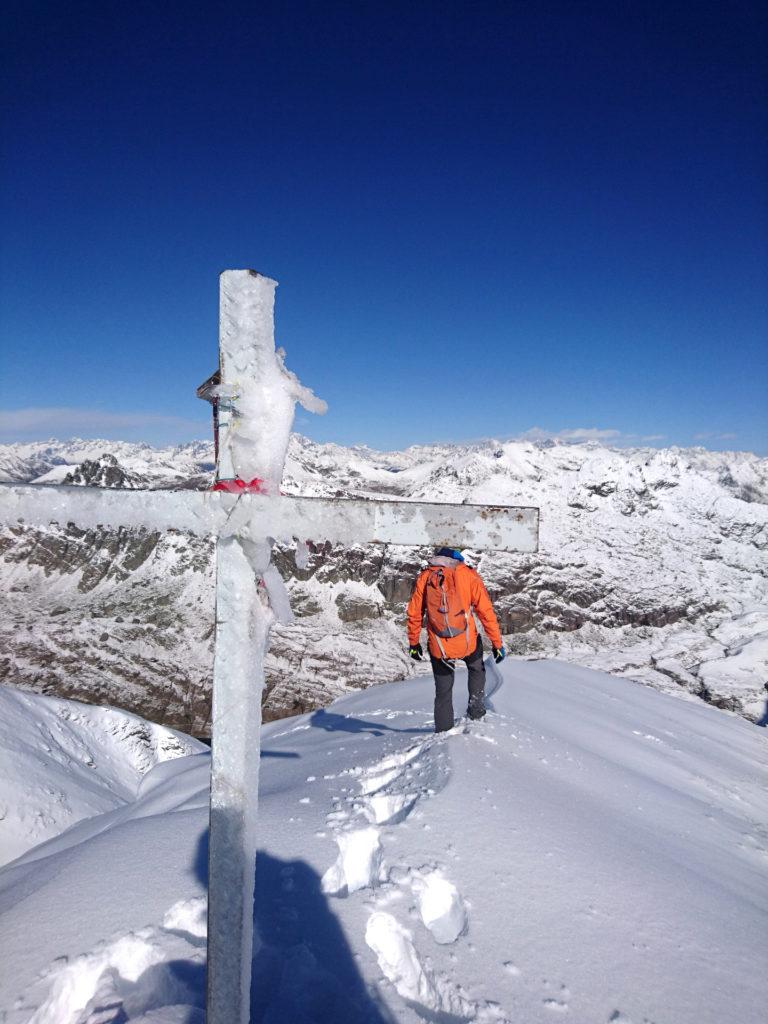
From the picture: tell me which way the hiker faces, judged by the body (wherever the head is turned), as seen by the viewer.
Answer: away from the camera

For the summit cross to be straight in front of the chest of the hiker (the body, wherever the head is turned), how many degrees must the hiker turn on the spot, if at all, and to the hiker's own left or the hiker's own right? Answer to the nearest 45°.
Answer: approximately 180°
